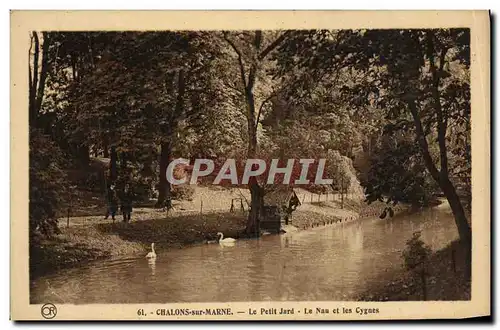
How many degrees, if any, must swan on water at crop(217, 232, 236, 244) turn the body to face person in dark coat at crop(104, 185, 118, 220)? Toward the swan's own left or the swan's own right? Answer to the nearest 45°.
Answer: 0° — it already faces them

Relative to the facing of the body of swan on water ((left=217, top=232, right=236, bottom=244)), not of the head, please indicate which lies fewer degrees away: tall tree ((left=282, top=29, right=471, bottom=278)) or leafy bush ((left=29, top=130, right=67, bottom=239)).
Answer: the leafy bush

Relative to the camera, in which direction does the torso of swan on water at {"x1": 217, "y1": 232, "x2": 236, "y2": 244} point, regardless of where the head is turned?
to the viewer's left

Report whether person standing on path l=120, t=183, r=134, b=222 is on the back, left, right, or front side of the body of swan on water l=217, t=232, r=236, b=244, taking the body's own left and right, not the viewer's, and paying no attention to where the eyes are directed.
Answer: front

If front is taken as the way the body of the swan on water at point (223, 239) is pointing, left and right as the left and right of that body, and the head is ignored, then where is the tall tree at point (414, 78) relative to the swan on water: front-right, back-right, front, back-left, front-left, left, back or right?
back

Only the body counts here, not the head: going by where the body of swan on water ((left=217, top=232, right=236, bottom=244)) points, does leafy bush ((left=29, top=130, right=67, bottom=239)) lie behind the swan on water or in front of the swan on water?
in front
